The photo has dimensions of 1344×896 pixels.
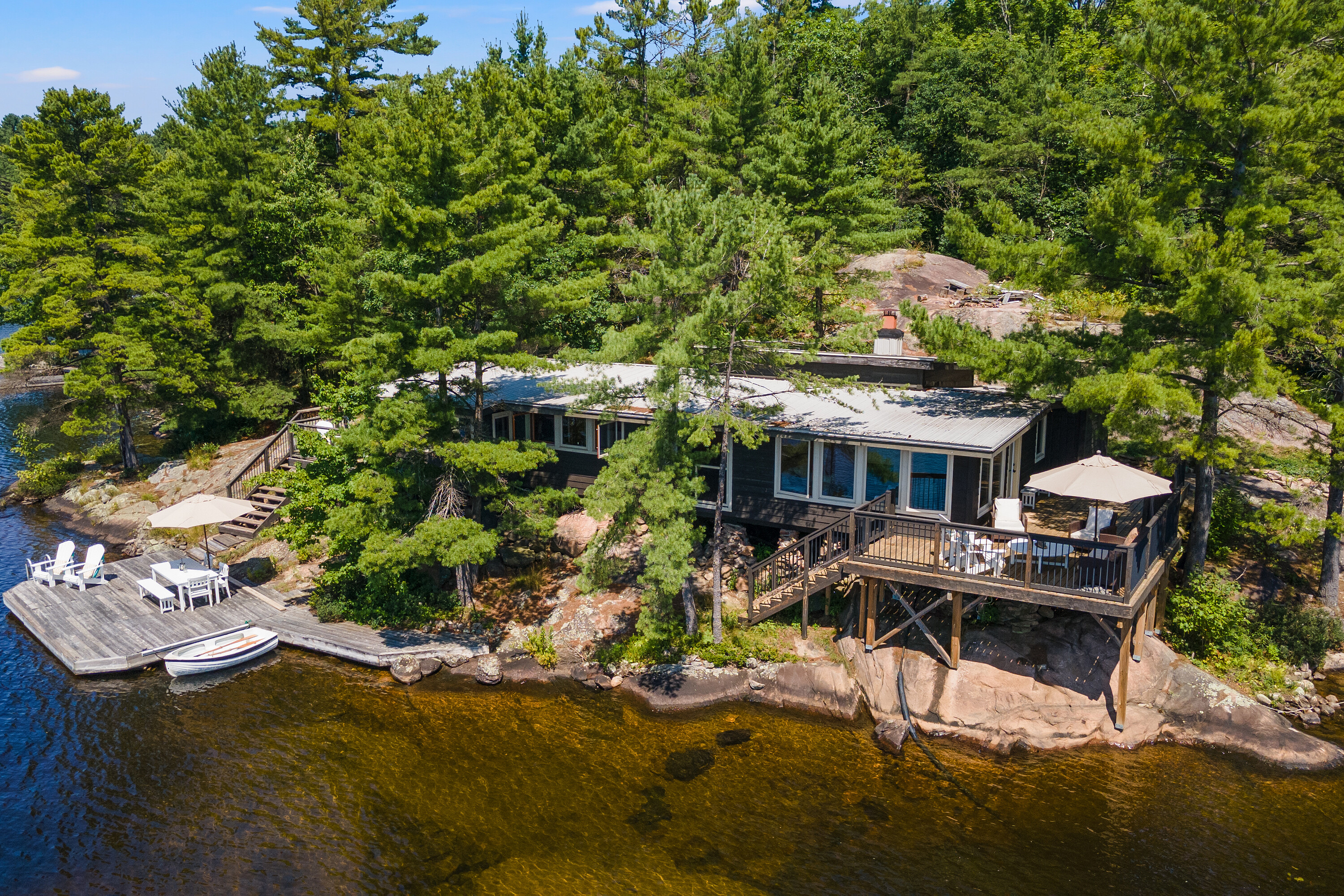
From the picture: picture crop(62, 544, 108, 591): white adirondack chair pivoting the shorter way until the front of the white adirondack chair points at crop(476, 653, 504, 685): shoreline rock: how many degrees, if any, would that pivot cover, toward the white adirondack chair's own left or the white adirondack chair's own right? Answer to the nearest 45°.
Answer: approximately 90° to the white adirondack chair's own left

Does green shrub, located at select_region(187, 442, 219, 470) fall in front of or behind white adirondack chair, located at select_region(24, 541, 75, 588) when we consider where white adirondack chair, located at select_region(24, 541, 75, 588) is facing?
behind

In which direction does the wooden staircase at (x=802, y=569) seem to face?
to the viewer's left

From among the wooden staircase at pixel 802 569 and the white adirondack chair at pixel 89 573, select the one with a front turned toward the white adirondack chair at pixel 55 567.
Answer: the wooden staircase

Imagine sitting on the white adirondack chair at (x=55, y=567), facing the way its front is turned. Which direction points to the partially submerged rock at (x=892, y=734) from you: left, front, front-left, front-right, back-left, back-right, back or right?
left

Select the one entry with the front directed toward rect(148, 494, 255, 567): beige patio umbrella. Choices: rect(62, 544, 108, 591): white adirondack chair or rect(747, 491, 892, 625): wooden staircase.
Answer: the wooden staircase

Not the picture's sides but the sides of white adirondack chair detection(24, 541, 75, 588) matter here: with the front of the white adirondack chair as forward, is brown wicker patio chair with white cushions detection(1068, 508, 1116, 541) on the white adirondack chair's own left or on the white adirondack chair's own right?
on the white adirondack chair's own left

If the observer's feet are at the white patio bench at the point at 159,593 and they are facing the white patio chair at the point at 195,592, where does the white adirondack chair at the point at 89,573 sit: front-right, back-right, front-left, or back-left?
back-left

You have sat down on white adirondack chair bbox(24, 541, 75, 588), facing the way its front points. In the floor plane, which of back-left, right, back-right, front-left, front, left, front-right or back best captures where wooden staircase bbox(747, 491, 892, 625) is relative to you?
left

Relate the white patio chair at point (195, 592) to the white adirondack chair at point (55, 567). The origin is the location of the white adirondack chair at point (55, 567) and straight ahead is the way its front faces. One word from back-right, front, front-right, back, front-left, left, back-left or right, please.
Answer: left

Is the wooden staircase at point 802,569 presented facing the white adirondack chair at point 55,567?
yes

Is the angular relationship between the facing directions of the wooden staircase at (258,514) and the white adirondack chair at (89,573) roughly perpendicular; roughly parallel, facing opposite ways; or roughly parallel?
roughly parallel

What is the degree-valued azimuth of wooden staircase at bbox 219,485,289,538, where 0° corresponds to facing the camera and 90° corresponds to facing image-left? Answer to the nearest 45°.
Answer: approximately 45°

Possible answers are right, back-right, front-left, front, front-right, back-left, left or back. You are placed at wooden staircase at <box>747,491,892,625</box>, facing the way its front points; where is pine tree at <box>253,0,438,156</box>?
front-right

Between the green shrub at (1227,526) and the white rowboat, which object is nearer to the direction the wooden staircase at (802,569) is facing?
the white rowboat

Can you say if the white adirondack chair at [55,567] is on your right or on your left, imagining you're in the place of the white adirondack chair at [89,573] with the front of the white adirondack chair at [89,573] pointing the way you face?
on your right

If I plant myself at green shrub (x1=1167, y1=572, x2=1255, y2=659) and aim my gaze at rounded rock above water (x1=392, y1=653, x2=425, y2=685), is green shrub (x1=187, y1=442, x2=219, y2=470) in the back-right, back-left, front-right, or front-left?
front-right

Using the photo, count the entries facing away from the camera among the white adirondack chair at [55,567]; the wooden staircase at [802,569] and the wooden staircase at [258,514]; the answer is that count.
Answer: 0
